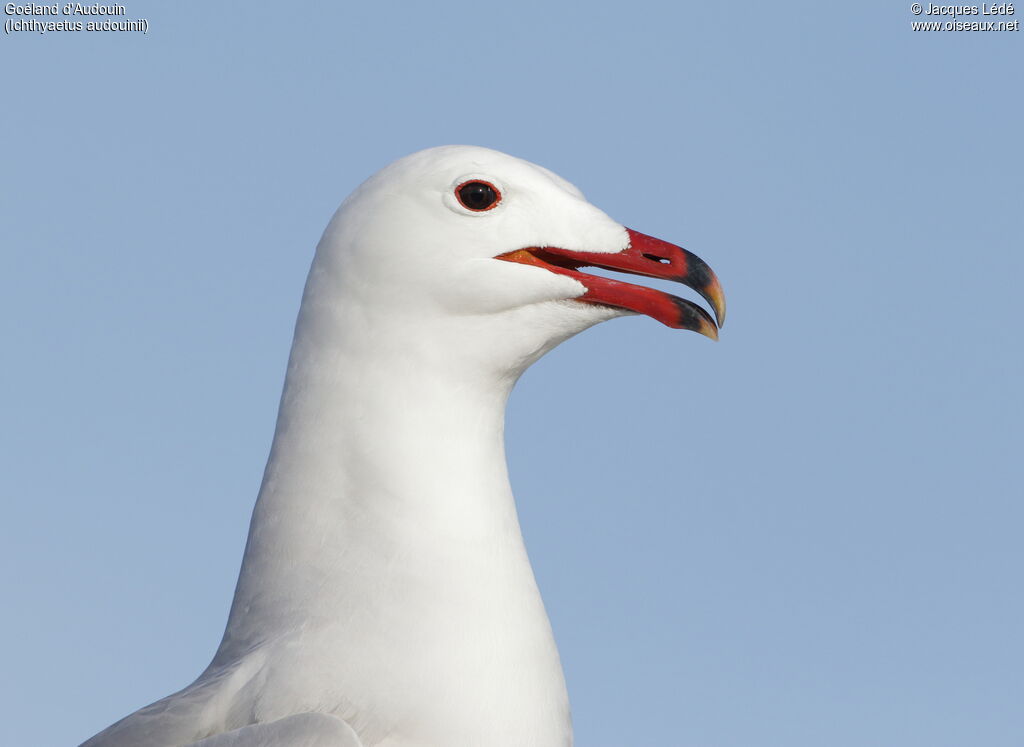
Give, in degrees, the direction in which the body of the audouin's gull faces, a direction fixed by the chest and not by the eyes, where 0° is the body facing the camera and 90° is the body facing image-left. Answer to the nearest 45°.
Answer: approximately 270°
